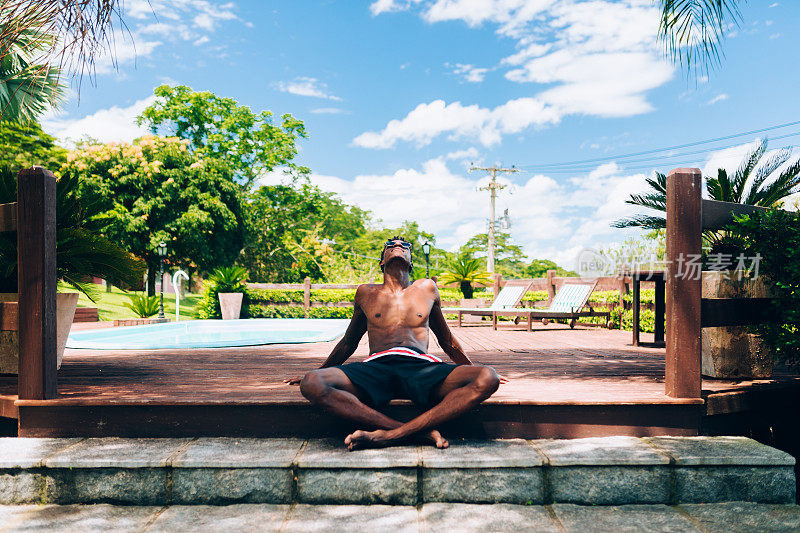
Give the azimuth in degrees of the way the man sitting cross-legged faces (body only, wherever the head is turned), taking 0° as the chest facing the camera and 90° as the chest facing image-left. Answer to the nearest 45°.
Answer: approximately 0°

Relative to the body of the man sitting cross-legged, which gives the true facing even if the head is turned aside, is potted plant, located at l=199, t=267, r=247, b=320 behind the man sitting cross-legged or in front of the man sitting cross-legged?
behind

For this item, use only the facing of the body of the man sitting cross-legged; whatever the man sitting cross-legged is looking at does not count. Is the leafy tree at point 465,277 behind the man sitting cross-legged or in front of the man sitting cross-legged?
behind

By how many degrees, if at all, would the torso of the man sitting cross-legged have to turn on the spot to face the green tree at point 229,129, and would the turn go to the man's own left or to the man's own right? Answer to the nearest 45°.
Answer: approximately 180°

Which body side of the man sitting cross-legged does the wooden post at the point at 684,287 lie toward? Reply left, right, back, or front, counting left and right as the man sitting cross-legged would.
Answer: left

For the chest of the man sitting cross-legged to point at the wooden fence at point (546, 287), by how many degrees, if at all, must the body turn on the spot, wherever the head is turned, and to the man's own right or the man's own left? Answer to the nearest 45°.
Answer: approximately 180°

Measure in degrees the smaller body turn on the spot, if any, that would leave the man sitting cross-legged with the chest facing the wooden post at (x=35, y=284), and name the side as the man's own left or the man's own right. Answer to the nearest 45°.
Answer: approximately 90° to the man's own right
